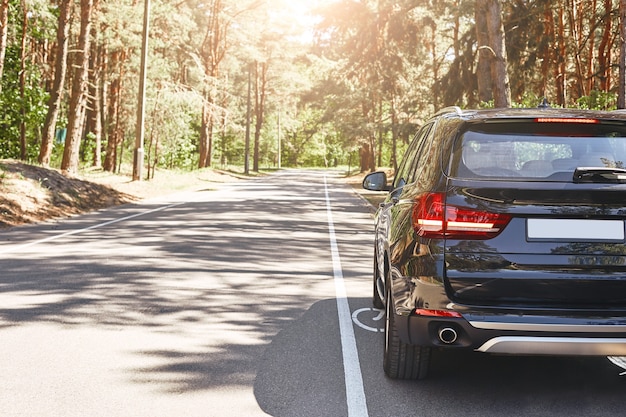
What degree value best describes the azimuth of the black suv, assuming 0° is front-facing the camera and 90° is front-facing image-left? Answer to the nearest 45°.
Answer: approximately 180°
